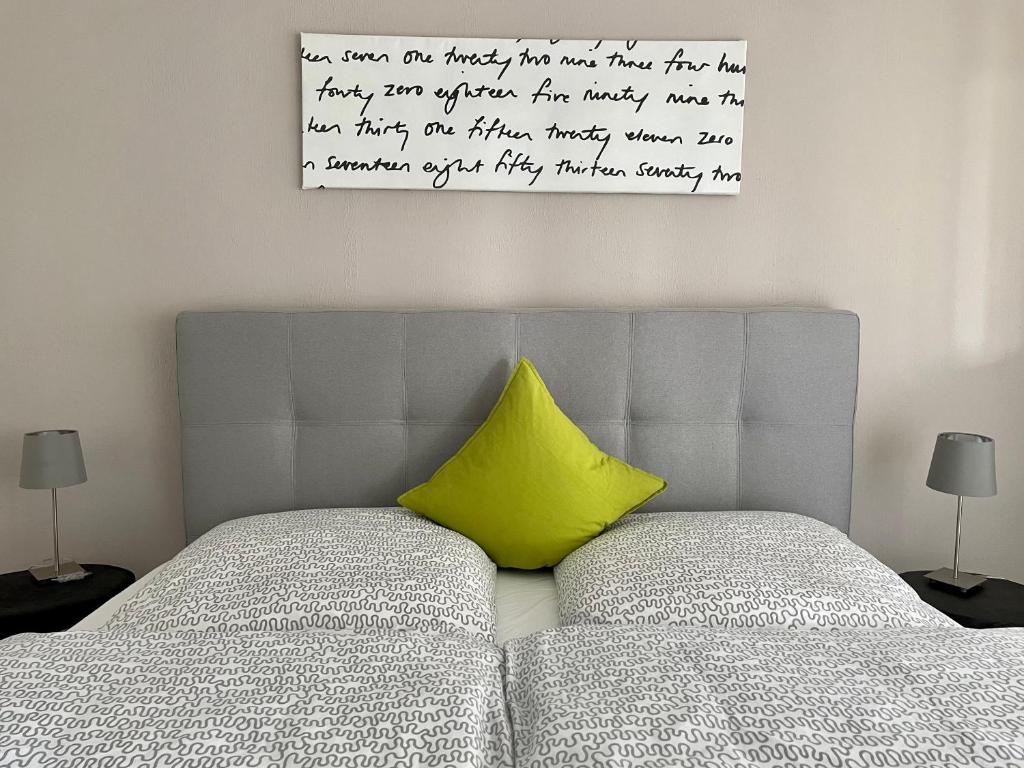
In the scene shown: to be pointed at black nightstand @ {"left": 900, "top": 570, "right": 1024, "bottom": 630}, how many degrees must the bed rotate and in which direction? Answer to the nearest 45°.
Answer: approximately 90° to its left

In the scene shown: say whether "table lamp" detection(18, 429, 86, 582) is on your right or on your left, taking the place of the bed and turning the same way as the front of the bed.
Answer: on your right

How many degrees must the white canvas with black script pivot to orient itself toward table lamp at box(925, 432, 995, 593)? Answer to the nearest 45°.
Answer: approximately 90° to its left

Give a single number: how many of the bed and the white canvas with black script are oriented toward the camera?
2

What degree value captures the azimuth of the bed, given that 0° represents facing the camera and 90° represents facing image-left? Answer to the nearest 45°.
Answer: approximately 0°

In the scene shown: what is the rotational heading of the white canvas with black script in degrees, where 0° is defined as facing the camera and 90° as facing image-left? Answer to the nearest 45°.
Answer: approximately 0°
